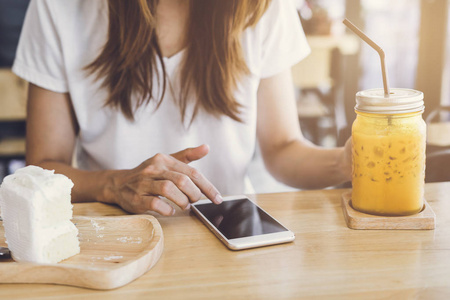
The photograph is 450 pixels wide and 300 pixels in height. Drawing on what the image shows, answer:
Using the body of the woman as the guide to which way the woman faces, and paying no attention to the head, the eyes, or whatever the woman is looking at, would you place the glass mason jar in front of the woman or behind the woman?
in front

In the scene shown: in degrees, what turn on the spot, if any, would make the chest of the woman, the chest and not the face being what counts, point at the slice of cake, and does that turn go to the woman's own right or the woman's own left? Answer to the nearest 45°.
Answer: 0° — they already face it

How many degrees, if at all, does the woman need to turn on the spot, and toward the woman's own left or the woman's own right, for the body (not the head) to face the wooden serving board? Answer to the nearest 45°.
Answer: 0° — they already face it

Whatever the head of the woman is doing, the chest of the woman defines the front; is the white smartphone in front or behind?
in front

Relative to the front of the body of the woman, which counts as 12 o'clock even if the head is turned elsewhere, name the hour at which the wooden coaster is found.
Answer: The wooden coaster is roughly at 11 o'clock from the woman.

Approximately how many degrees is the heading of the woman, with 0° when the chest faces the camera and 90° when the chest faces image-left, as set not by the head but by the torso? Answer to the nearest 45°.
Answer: approximately 0°

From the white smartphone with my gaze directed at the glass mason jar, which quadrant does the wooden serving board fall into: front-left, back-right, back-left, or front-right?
back-right
